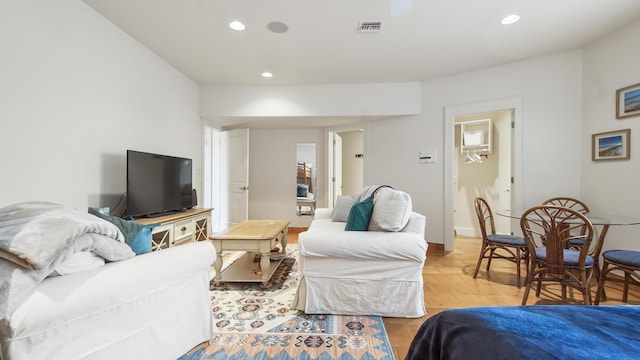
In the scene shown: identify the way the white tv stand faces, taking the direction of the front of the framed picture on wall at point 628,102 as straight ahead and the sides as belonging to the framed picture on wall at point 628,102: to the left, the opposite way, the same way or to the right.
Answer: the opposite way

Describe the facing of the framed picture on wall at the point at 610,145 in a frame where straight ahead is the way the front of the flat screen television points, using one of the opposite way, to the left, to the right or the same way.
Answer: the opposite way

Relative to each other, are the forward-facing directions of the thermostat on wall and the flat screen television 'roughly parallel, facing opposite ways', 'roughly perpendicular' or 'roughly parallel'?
roughly perpendicular

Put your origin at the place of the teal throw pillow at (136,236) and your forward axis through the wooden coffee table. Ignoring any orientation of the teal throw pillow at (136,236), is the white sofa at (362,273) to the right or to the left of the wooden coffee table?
right

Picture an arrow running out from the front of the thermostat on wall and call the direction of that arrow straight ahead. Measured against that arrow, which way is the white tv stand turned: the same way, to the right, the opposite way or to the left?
to the left

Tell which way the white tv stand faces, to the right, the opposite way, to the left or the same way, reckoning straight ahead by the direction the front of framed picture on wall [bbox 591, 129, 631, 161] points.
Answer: the opposite way

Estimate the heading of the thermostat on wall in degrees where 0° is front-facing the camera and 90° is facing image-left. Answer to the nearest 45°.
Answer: approximately 0°

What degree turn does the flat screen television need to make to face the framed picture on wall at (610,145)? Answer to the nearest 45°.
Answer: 0° — it already faces it

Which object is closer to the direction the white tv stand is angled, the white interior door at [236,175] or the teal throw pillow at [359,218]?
the teal throw pillow

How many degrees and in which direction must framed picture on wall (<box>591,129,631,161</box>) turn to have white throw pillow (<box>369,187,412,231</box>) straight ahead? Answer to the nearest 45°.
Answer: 0° — it already faces it

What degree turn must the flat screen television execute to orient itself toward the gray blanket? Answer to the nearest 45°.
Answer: approximately 45° to its right
